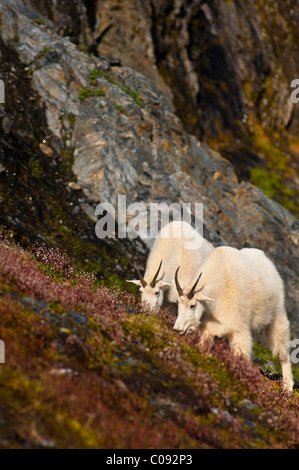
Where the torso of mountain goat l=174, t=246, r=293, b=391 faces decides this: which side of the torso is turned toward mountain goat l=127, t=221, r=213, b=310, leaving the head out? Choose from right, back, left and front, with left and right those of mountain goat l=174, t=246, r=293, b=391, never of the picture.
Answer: right

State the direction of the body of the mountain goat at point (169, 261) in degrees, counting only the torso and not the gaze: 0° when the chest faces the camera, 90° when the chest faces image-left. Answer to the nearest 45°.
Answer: approximately 45°

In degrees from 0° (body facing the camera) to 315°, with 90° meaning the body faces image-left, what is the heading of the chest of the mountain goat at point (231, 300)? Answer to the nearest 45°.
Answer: approximately 45°

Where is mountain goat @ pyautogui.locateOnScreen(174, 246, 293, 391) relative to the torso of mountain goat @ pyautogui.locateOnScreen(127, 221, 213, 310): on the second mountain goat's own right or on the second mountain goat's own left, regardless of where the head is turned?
on the second mountain goat's own left
